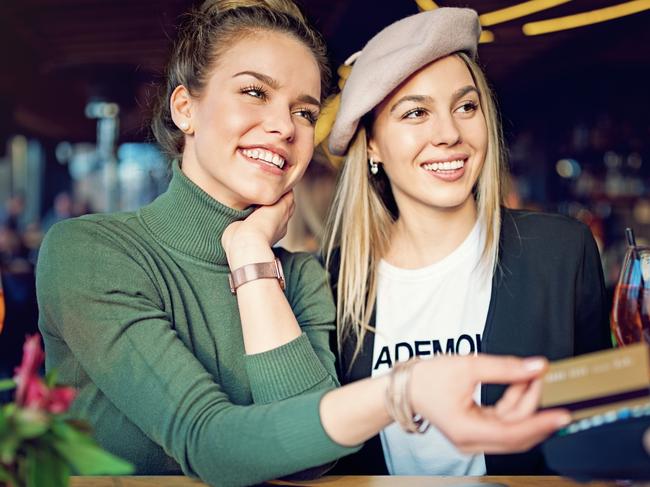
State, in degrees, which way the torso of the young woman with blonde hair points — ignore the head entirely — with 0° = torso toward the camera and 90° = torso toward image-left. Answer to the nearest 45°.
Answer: approximately 0°
